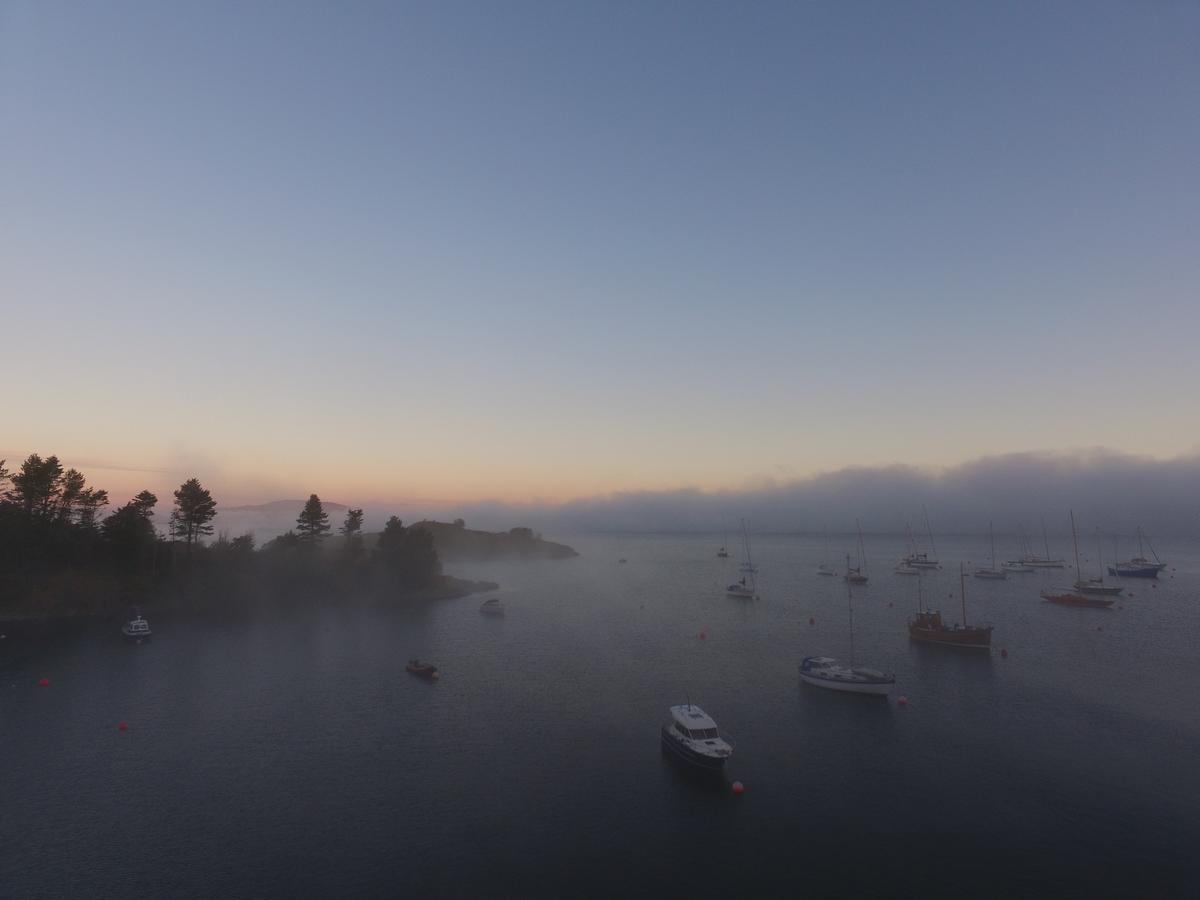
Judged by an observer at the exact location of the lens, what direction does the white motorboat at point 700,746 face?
facing the viewer and to the right of the viewer
